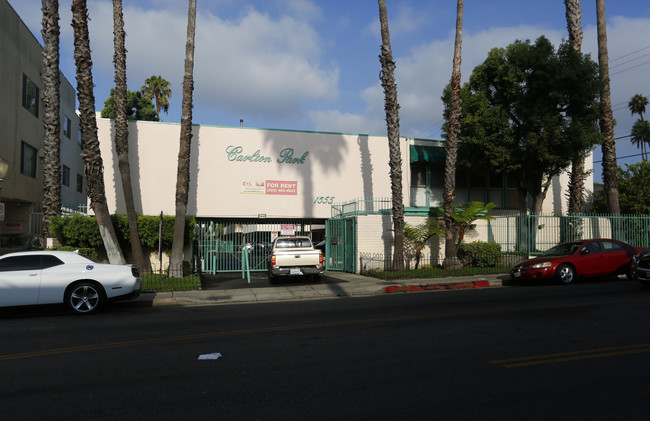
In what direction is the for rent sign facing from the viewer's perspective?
toward the camera

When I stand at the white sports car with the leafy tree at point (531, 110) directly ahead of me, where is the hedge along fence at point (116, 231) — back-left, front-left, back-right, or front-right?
front-left

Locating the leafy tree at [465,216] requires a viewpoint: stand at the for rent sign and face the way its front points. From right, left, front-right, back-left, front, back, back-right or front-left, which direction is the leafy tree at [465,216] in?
front-left

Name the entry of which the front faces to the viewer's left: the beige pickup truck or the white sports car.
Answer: the white sports car

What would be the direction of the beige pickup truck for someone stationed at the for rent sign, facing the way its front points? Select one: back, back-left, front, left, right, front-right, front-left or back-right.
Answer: front

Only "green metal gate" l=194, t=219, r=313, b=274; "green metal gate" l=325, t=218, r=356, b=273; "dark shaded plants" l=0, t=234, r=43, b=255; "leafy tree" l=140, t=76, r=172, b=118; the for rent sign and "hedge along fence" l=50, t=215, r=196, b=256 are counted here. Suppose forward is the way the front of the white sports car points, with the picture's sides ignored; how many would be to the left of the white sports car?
0

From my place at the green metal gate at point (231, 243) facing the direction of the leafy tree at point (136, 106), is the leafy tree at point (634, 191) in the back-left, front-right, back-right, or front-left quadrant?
back-right

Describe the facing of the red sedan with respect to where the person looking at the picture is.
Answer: facing the viewer and to the left of the viewer

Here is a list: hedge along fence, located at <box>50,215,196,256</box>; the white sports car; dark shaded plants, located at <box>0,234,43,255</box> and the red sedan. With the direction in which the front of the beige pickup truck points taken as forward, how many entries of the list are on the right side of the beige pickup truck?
1

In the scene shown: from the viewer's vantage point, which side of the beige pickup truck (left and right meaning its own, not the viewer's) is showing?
back

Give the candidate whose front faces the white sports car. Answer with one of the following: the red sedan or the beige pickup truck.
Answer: the red sedan

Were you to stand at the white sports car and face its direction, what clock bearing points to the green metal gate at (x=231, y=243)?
The green metal gate is roughly at 4 o'clock from the white sports car.

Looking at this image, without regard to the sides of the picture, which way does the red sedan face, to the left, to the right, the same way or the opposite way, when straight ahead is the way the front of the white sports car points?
the same way

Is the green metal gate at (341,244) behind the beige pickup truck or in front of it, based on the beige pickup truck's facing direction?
in front

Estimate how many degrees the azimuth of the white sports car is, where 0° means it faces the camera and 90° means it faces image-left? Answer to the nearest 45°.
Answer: approximately 90°

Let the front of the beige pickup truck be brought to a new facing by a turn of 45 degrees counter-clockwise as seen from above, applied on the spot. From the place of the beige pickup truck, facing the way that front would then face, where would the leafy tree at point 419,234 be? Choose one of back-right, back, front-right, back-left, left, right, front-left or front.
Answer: right

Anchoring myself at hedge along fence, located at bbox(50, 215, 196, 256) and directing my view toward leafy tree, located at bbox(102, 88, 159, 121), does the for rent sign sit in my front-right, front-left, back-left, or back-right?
front-right

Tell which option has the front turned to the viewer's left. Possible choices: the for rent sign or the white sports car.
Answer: the white sports car
